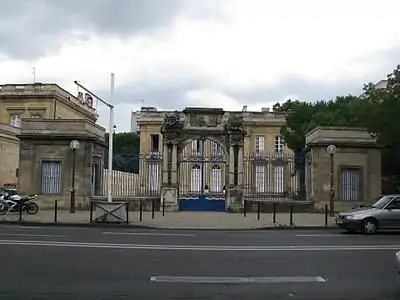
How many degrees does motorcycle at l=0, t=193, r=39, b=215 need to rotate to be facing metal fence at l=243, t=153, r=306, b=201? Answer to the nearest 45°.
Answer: approximately 180°

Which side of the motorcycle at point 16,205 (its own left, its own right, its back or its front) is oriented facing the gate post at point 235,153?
back

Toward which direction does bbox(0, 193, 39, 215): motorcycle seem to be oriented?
to the viewer's left

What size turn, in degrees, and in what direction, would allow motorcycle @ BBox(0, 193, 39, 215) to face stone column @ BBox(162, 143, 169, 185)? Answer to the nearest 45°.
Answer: approximately 180°

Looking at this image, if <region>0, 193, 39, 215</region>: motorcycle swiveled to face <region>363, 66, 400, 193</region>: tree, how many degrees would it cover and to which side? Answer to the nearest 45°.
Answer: approximately 180°

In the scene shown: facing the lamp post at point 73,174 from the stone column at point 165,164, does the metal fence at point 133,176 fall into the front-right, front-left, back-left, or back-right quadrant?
front-right

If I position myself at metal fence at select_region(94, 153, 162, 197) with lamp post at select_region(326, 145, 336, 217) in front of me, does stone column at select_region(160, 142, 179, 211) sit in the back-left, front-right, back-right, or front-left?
front-right

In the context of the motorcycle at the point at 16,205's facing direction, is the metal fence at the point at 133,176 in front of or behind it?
behind
